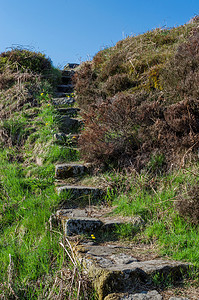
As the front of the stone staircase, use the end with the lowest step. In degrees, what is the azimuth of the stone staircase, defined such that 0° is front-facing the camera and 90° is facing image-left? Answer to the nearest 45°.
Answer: approximately 0°

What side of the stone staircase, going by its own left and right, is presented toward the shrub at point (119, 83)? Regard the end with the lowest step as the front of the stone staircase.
back

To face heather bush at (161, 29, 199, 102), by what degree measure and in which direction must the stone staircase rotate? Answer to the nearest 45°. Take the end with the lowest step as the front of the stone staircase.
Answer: approximately 135° to its left

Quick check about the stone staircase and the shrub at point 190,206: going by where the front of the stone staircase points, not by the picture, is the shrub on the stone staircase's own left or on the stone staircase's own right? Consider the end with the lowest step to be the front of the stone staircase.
on the stone staircase's own left

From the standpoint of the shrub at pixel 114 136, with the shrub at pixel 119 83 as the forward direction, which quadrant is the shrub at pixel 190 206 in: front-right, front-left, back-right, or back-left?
back-right

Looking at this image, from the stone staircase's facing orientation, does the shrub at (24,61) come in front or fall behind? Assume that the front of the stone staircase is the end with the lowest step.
behind
